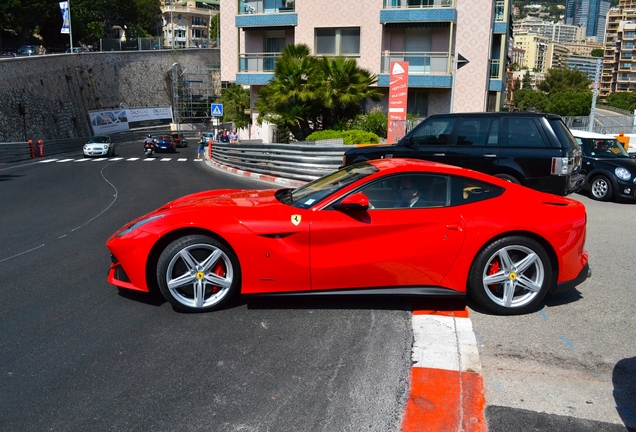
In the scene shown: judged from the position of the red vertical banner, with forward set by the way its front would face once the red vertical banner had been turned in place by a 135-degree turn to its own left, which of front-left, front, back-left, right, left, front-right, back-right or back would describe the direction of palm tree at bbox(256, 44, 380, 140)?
left

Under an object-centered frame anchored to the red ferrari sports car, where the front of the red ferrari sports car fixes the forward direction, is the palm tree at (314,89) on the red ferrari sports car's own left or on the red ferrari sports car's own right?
on the red ferrari sports car's own right

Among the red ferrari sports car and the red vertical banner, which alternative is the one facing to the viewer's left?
the red ferrari sports car

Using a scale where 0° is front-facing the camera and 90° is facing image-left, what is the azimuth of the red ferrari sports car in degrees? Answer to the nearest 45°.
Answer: approximately 90°

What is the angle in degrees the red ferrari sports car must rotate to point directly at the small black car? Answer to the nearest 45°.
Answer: approximately 135° to its right

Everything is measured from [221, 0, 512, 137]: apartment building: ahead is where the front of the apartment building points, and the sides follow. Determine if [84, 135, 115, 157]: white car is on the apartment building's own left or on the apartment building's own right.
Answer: on the apartment building's own right

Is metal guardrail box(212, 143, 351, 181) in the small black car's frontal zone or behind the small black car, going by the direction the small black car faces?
behind

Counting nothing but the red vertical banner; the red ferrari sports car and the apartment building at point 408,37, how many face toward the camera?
2
